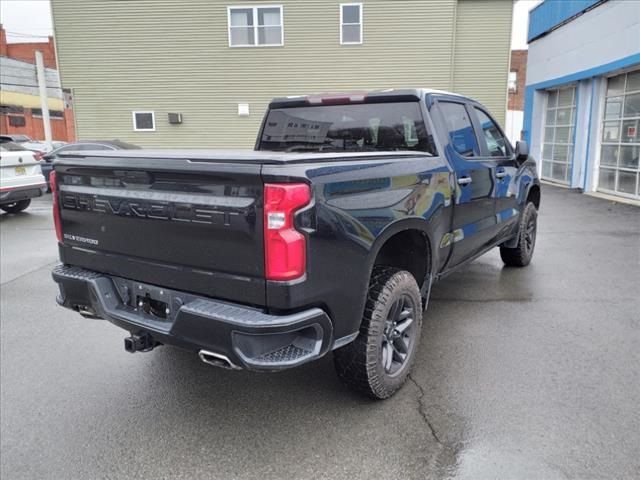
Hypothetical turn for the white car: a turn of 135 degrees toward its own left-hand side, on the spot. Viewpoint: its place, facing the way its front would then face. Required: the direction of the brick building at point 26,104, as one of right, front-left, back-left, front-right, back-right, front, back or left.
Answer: back

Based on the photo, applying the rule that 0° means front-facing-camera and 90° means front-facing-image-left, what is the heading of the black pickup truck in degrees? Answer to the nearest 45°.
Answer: approximately 225°

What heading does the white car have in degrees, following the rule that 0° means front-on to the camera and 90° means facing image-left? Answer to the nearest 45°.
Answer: approximately 135°

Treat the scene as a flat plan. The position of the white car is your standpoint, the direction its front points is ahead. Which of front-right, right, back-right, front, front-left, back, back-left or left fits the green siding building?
right

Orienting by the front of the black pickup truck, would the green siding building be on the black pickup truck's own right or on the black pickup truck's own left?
on the black pickup truck's own left

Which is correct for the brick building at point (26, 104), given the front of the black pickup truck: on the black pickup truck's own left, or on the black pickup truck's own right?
on the black pickup truck's own left
